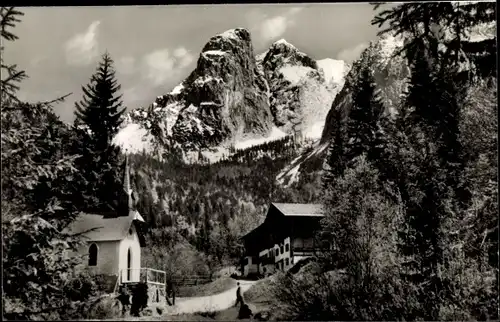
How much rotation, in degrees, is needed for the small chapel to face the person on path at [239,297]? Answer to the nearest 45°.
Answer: approximately 45° to its left

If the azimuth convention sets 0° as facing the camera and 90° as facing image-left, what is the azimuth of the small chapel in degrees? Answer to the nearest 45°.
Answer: approximately 315°
